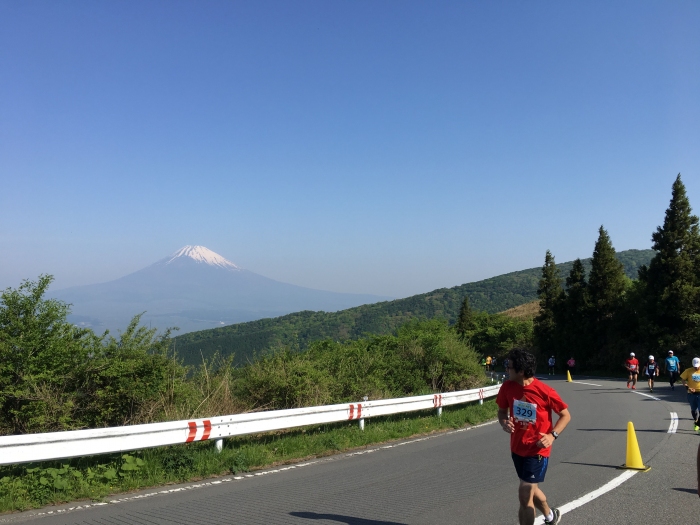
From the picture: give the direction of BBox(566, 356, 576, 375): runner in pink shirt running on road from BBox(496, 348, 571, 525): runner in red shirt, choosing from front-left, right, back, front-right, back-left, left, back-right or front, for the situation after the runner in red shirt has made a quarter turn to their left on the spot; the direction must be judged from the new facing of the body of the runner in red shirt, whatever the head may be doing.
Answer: back-left

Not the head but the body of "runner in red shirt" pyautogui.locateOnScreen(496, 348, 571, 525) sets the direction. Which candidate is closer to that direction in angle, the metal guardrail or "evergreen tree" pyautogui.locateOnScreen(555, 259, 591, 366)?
the metal guardrail

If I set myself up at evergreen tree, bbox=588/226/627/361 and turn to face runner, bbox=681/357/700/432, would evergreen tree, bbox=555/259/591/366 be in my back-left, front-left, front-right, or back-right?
back-right

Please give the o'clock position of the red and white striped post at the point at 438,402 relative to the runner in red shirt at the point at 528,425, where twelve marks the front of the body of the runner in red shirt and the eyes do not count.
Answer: The red and white striped post is roughly at 4 o'clock from the runner in red shirt.

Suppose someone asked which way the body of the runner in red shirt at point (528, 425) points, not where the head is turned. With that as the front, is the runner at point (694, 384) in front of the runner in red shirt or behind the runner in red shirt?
behind

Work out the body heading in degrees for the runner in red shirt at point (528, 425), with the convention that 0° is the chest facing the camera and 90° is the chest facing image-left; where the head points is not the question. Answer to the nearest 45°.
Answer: approximately 45°

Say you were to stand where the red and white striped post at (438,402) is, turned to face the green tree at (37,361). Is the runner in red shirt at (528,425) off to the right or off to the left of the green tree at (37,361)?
left

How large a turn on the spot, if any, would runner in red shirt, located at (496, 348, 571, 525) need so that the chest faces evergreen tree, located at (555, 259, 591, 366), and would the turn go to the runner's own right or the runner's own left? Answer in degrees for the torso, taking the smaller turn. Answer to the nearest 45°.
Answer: approximately 135° to the runner's own right

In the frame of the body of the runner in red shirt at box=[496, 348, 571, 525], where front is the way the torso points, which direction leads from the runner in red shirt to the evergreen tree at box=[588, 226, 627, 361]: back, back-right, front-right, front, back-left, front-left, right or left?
back-right
